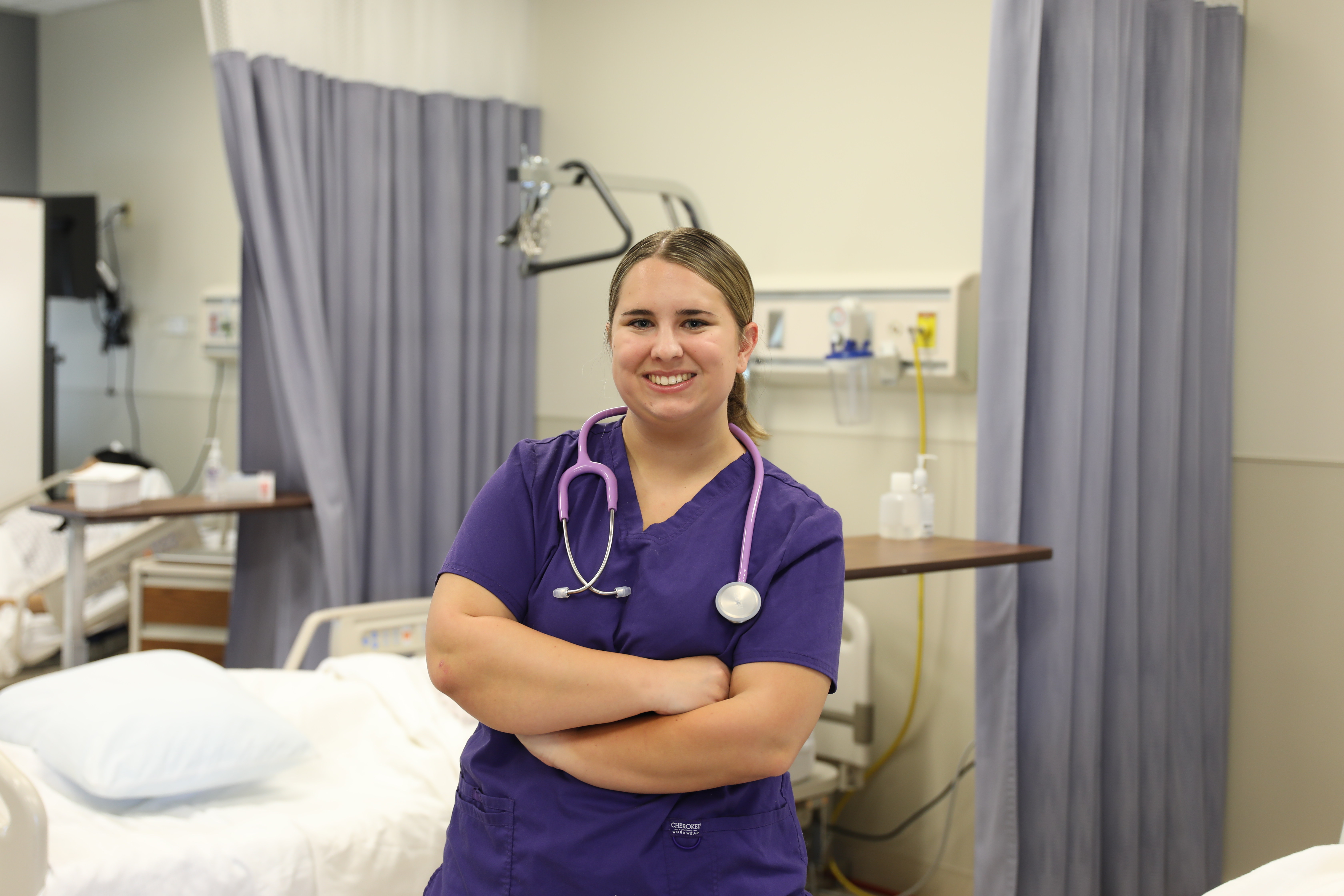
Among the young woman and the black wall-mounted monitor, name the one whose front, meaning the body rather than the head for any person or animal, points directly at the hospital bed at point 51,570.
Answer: the black wall-mounted monitor

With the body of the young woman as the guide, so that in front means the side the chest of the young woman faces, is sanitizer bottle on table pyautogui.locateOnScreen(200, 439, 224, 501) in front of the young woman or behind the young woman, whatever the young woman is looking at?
behind

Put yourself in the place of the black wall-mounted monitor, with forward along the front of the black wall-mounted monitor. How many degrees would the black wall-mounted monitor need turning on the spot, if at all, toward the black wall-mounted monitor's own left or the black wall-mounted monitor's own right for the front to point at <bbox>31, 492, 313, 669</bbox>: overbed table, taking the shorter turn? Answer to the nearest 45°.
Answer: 0° — it already faces it

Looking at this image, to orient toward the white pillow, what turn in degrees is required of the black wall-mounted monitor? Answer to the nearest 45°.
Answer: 0° — it already faces it

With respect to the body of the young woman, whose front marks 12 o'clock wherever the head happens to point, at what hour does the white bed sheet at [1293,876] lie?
The white bed sheet is roughly at 9 o'clock from the young woman.

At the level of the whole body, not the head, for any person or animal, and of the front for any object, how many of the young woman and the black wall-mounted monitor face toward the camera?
2

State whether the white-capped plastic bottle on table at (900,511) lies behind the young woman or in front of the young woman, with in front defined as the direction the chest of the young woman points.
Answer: behind

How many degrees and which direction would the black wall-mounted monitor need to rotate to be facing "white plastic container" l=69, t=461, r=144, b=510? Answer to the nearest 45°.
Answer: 0° — it already faces it
